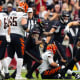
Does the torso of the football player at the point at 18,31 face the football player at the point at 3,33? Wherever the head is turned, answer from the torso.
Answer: no

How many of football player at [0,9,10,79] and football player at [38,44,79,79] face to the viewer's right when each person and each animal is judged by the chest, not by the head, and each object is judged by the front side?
1

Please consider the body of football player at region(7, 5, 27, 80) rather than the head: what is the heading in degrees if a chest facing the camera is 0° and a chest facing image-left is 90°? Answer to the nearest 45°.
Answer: approximately 225°
